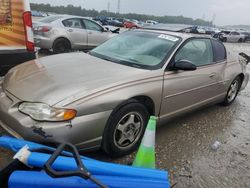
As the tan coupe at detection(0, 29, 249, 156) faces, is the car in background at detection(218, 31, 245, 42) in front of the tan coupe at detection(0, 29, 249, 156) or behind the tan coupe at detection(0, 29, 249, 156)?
behind

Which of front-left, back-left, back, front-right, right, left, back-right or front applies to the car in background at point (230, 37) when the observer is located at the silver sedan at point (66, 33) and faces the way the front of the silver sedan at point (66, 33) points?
front

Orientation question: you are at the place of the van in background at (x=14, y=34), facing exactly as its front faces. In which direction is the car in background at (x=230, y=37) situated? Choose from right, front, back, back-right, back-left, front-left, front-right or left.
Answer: front-right

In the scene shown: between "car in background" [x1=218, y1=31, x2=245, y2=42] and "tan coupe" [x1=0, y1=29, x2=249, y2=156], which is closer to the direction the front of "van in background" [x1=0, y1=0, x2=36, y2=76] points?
the car in background

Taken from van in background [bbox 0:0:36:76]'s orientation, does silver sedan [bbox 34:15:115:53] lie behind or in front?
in front

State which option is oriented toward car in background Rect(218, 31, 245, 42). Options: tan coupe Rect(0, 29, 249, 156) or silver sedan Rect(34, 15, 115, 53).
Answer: silver sedan Rect(34, 15, 115, 53)

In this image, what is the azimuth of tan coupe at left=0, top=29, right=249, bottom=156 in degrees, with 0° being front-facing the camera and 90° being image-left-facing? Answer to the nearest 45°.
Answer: approximately 45°

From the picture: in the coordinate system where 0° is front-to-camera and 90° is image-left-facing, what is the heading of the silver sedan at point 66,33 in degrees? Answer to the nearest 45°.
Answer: approximately 225°

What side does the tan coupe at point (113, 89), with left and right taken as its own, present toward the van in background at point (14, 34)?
right

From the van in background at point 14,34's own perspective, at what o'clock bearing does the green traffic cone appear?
The green traffic cone is roughly at 5 o'clock from the van in background.

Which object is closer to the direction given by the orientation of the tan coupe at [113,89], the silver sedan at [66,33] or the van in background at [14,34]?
the van in background

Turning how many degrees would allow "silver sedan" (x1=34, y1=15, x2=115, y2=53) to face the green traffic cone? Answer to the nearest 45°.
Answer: approximately 135° to its right
